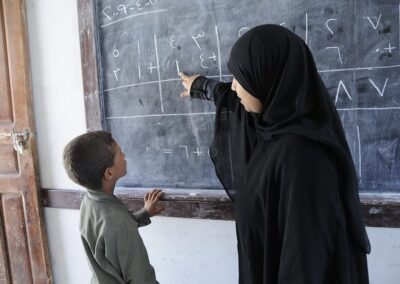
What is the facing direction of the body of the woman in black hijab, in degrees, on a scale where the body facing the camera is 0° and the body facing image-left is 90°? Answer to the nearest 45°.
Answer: approximately 90°

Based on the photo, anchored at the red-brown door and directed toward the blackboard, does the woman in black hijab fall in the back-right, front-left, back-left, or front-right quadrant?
front-right

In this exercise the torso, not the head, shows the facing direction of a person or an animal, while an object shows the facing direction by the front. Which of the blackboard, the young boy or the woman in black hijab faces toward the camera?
the blackboard

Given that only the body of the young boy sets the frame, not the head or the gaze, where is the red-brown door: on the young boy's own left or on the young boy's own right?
on the young boy's own left

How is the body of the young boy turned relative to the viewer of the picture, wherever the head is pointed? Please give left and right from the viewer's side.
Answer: facing away from the viewer and to the right of the viewer

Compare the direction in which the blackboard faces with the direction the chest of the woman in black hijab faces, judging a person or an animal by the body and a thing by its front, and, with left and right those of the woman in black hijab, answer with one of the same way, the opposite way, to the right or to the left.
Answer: to the left

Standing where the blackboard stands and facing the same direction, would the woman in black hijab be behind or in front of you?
in front

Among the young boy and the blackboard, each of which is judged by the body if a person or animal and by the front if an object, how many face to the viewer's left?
0

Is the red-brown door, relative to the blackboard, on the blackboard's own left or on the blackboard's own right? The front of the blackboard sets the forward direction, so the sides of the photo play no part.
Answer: on the blackboard's own right

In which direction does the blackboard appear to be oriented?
toward the camera

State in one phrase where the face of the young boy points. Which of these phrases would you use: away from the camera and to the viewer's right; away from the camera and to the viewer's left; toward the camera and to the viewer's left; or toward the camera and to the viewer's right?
away from the camera and to the viewer's right

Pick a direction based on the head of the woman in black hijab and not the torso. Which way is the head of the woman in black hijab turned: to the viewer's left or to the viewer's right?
to the viewer's left

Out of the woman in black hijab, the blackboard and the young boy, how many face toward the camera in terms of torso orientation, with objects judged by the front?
1

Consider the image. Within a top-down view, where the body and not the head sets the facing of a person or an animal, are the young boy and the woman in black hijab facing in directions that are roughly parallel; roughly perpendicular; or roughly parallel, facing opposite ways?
roughly perpendicular
